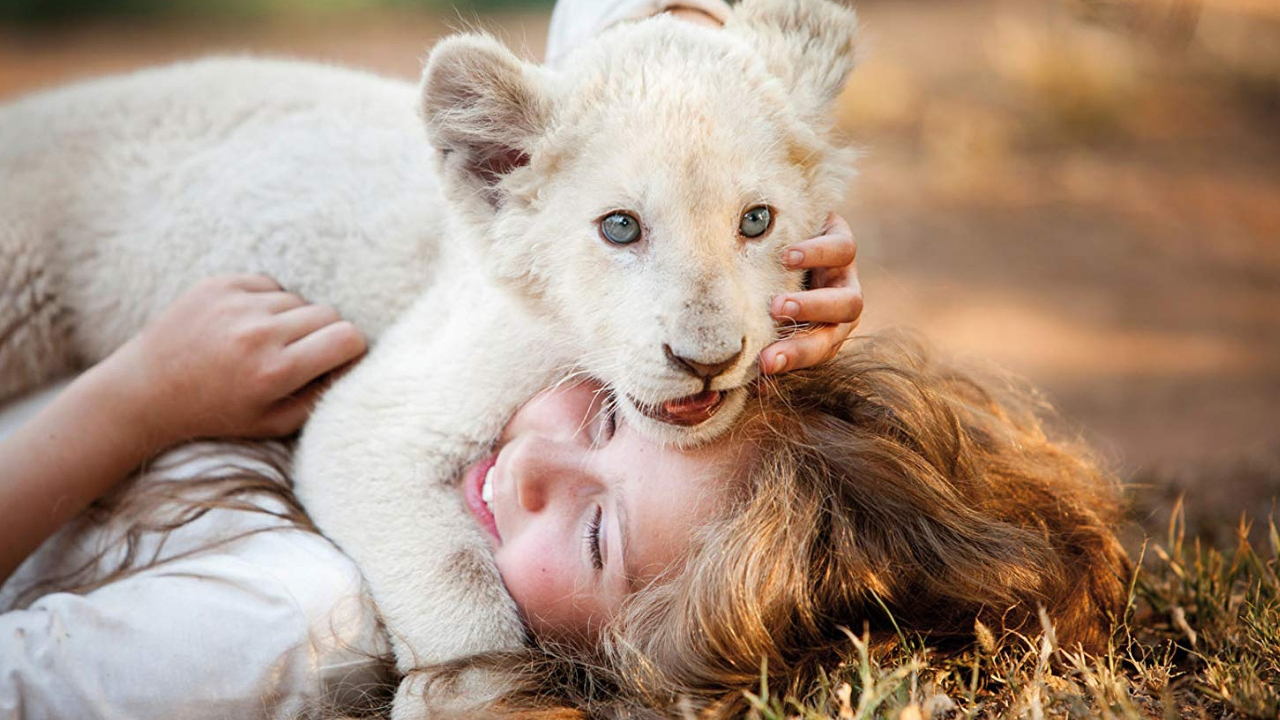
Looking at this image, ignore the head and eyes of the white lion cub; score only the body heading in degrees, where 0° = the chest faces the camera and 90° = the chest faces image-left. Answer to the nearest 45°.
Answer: approximately 315°
